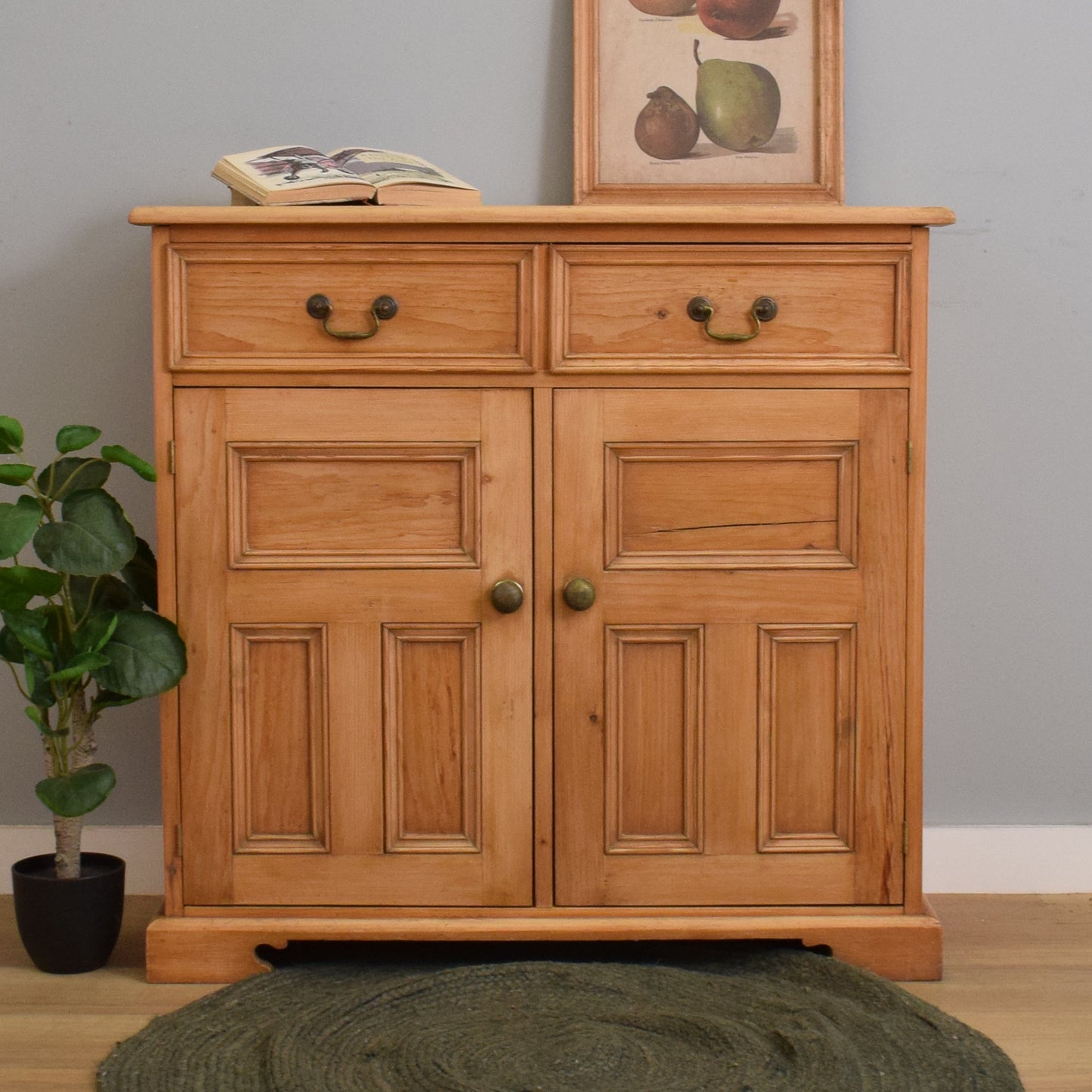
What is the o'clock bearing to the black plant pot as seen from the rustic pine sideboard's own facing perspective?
The black plant pot is roughly at 3 o'clock from the rustic pine sideboard.

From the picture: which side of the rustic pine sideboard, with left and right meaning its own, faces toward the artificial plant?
right

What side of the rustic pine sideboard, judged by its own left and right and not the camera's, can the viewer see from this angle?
front
